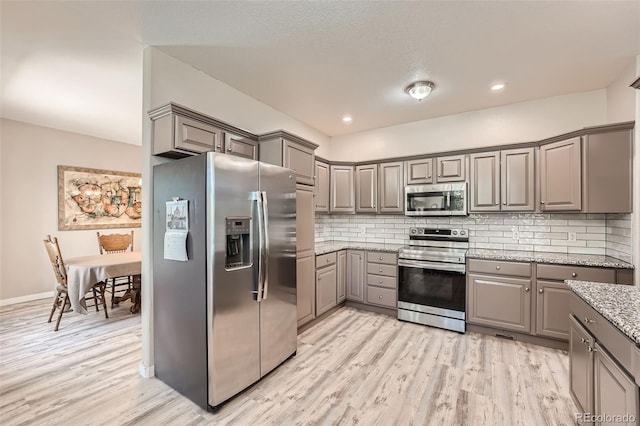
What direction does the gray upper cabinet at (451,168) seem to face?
toward the camera

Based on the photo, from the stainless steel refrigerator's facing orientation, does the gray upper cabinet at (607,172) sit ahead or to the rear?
ahead

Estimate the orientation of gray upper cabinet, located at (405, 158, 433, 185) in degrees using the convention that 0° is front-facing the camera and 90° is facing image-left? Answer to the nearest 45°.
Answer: approximately 0°

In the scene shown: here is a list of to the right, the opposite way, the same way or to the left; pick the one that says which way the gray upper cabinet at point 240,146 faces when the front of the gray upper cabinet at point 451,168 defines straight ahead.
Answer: to the left

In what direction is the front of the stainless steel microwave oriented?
toward the camera

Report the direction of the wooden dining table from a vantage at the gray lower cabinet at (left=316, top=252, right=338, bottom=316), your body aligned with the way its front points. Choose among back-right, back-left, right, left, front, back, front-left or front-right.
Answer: back-right

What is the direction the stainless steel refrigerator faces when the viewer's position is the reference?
facing the viewer and to the right of the viewer

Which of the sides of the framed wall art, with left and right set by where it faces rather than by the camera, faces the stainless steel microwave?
front
